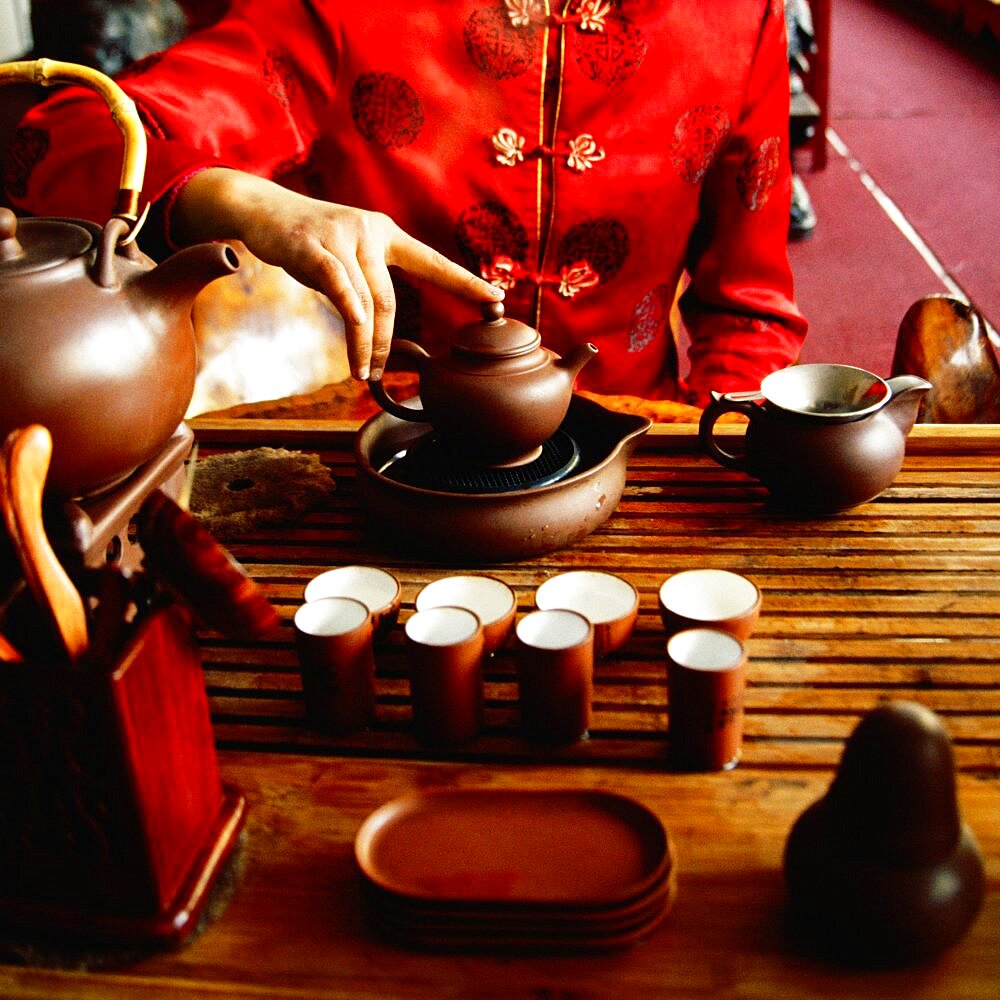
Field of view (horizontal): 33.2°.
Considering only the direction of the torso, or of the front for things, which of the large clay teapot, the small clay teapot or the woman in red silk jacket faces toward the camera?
the woman in red silk jacket

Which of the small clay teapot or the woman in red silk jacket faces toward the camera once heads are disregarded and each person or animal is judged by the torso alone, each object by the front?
the woman in red silk jacket

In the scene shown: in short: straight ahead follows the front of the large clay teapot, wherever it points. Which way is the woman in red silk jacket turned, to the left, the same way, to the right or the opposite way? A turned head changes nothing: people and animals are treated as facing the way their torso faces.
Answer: to the right

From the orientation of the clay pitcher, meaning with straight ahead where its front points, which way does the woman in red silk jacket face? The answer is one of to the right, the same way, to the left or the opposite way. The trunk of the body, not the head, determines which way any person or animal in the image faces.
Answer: to the right

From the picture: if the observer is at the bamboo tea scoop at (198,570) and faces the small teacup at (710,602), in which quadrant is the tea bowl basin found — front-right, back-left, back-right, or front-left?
front-left

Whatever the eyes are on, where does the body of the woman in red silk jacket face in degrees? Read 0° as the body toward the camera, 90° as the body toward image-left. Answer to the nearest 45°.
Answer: approximately 0°

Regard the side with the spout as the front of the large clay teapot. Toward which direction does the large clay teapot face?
to the viewer's right

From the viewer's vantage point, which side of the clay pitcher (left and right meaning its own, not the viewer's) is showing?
right

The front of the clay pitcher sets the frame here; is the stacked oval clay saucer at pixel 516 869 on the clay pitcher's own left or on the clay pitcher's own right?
on the clay pitcher's own right

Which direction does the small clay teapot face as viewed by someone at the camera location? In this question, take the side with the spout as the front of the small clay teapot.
facing to the right of the viewer

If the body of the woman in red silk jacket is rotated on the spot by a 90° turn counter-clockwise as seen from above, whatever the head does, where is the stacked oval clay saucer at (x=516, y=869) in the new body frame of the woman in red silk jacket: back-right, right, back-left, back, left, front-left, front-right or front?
right
